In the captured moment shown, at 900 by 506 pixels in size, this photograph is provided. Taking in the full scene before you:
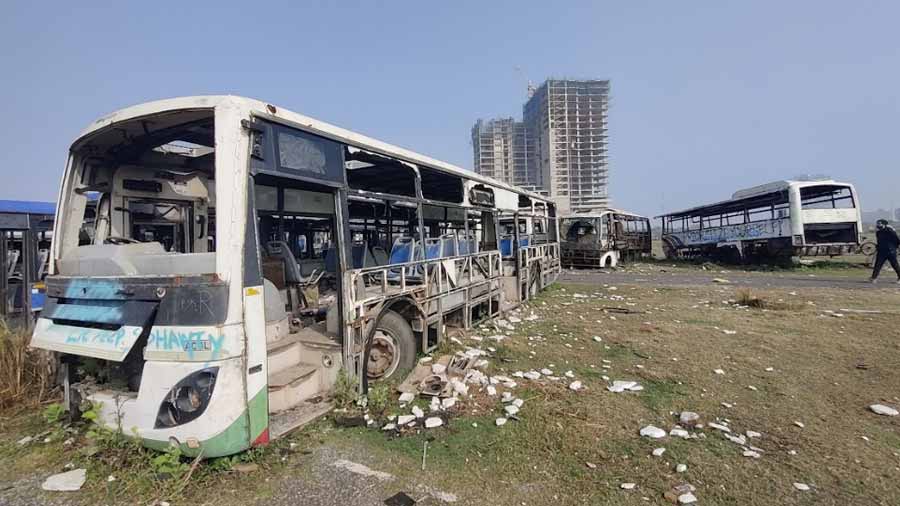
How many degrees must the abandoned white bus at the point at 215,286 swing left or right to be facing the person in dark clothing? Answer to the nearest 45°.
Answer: approximately 135° to its left

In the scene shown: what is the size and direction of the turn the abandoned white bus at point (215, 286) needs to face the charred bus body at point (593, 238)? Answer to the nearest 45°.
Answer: approximately 180°

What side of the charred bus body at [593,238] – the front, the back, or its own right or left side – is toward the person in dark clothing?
left

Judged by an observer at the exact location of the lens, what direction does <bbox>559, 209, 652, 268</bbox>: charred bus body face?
facing the viewer and to the left of the viewer

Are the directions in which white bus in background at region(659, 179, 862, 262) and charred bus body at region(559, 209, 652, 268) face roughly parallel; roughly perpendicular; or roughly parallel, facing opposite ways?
roughly perpendicular

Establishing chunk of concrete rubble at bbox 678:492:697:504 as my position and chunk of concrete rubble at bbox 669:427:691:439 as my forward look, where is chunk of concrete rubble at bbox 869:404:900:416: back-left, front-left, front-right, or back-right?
front-right

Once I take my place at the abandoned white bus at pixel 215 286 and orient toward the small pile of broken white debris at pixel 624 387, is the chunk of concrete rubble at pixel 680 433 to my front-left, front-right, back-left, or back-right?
front-right

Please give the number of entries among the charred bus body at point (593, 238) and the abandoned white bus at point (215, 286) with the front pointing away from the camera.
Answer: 0

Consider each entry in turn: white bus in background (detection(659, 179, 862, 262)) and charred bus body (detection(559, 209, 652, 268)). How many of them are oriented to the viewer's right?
0

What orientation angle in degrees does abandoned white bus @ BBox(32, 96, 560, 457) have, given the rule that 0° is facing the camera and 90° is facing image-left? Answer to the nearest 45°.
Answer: approximately 45°

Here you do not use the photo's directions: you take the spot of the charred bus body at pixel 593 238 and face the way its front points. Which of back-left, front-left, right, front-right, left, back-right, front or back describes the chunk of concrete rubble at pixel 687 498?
front-left

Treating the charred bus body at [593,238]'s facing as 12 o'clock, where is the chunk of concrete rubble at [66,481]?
The chunk of concrete rubble is roughly at 11 o'clock from the charred bus body.
